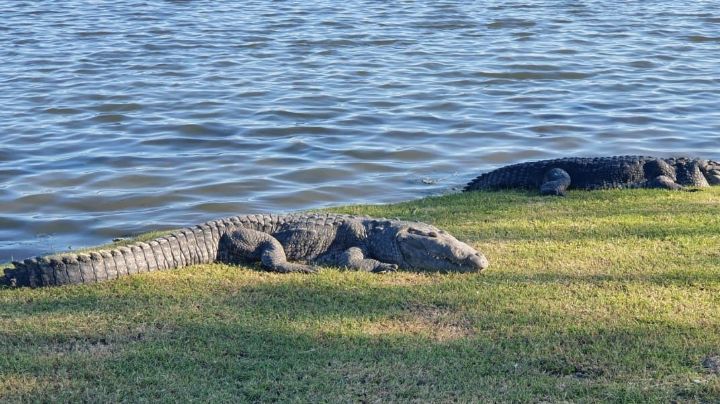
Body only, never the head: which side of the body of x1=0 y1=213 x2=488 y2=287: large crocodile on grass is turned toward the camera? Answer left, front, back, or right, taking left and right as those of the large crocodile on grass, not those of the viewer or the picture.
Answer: right

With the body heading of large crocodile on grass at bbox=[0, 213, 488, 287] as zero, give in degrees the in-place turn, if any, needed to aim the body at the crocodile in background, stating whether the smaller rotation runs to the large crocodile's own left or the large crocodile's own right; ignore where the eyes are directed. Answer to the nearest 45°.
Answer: approximately 45° to the large crocodile's own left
